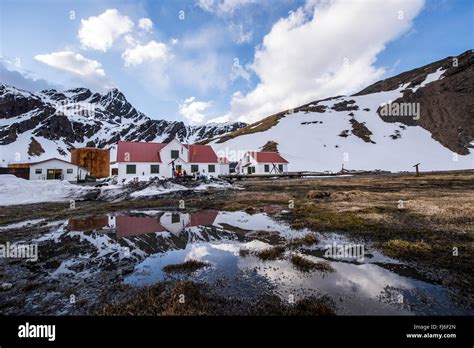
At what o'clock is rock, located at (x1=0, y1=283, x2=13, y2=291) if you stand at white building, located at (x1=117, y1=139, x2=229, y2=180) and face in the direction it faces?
The rock is roughly at 12 o'clock from the white building.

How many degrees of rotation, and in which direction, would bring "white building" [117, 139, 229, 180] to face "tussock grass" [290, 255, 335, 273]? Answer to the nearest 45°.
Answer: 0° — it already faces it

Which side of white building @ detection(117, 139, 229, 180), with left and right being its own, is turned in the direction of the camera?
front
